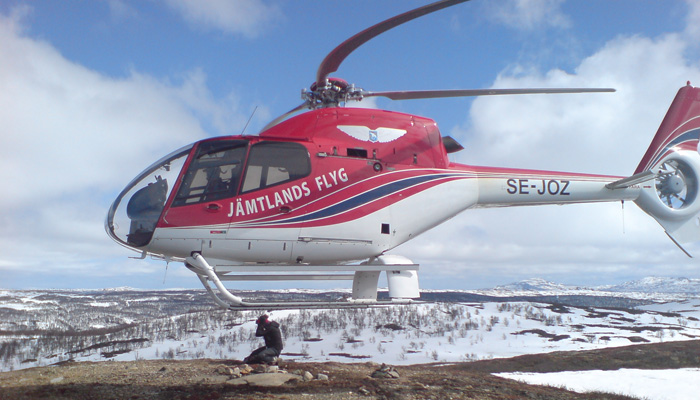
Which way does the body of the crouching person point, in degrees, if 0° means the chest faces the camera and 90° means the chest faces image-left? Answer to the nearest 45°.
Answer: approximately 90°

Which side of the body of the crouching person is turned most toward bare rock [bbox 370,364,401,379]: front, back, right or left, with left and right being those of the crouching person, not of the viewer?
back

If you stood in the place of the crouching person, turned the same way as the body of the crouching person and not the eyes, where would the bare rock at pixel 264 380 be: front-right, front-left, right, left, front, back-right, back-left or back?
left

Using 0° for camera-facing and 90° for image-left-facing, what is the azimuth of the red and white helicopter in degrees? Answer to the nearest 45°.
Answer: approximately 90°

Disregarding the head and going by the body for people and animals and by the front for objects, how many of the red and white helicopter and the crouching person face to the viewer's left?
2

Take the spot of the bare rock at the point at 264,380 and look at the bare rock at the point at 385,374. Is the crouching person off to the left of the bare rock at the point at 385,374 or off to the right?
left
